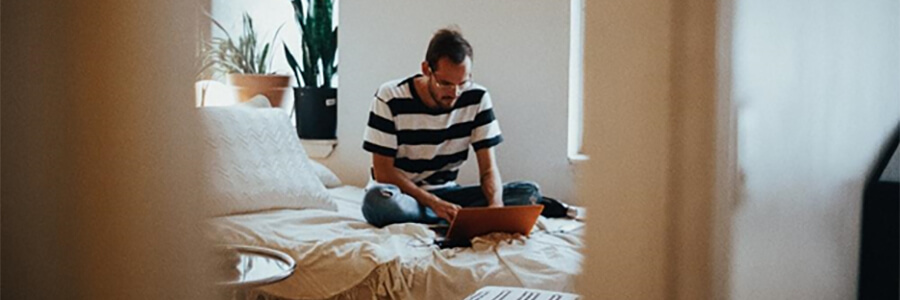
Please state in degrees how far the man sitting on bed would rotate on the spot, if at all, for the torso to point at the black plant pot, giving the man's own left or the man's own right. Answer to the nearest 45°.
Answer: approximately 180°

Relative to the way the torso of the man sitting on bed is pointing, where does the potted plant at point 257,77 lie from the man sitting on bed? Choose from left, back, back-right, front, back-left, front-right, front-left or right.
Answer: back

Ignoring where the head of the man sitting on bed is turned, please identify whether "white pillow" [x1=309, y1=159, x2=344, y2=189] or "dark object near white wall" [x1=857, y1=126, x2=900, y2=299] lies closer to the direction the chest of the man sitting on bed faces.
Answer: the dark object near white wall

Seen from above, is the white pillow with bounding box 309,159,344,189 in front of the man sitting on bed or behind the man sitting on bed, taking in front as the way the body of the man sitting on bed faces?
behind

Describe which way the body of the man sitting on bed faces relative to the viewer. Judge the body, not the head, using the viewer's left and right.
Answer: facing the viewer and to the right of the viewer

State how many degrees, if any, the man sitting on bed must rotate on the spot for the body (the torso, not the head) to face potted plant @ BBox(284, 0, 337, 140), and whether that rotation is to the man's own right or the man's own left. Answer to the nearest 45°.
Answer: approximately 180°

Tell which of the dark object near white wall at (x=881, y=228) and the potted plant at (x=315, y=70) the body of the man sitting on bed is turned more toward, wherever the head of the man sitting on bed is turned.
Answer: the dark object near white wall
